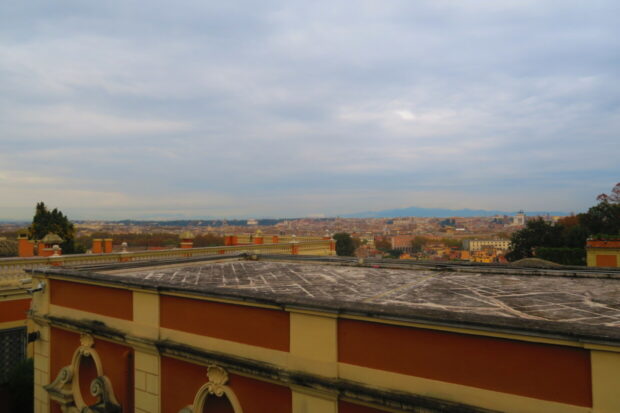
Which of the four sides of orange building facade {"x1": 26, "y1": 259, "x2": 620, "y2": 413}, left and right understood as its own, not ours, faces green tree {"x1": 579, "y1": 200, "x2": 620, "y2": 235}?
back

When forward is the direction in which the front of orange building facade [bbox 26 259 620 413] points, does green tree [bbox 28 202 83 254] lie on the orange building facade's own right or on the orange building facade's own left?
on the orange building facade's own right

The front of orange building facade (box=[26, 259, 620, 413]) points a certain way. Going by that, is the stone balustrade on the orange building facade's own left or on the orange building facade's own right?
on the orange building facade's own right

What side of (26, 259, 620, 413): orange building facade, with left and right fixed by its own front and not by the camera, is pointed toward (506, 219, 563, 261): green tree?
back

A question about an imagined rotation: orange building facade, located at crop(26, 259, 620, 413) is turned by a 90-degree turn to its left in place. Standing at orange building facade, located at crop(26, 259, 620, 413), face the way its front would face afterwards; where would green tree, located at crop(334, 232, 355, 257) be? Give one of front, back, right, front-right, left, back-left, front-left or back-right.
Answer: back-left

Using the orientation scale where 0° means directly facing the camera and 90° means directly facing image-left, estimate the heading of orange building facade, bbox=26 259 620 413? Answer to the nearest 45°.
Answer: approximately 45°

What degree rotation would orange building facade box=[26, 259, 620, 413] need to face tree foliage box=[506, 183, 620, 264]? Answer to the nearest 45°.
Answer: approximately 180°
